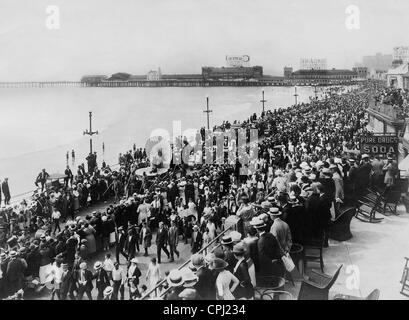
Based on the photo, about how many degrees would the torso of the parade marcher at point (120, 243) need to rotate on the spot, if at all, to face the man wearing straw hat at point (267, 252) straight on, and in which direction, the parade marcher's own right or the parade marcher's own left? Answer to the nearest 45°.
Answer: approximately 45° to the parade marcher's own left

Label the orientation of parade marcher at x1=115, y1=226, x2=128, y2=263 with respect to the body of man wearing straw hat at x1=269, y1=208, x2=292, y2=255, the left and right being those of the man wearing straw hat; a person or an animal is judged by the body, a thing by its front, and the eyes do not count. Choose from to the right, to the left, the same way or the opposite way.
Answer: to the left

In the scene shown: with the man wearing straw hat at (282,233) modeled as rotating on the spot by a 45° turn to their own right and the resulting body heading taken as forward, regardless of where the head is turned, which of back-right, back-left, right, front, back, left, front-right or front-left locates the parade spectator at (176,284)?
back-left

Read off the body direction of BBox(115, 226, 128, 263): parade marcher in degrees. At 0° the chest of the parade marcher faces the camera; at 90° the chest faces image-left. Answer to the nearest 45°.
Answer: approximately 45°

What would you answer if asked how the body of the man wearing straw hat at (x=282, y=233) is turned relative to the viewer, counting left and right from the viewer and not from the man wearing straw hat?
facing away from the viewer and to the left of the viewer

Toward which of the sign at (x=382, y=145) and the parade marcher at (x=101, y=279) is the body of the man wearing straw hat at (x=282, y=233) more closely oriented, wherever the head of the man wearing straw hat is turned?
the parade marcher
